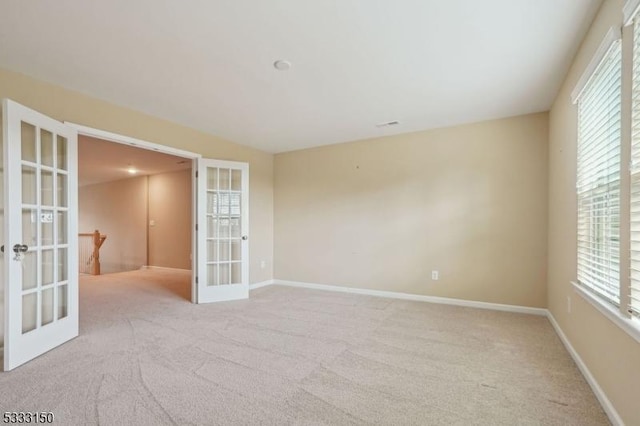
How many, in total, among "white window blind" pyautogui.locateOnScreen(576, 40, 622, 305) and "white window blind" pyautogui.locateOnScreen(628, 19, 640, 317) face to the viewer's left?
2

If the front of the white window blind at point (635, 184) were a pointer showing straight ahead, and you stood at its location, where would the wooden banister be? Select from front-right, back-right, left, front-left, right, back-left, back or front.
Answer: front

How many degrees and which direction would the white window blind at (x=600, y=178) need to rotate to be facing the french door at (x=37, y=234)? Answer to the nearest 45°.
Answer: approximately 45° to its left

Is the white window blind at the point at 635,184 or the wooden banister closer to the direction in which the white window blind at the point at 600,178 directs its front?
the wooden banister

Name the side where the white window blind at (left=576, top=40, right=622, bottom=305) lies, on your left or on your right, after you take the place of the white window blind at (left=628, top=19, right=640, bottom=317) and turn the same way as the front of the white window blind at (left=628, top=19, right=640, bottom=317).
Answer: on your right

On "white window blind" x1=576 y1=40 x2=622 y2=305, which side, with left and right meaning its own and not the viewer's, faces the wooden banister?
front

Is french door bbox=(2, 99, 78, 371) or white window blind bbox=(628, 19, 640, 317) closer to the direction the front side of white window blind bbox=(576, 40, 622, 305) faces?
the french door

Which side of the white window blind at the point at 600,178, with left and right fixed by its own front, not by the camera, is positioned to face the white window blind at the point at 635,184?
left

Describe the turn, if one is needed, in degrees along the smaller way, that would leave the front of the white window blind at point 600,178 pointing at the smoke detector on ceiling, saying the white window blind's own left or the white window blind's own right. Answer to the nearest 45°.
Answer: approximately 45° to the white window blind's own left

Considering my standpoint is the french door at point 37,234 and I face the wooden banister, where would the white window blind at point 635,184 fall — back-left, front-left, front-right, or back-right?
back-right

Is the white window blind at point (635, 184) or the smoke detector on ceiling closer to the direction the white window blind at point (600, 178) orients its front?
the smoke detector on ceiling

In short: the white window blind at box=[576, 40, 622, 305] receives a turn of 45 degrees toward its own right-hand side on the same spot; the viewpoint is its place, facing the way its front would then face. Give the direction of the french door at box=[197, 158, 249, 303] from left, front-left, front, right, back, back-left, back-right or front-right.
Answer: front-left

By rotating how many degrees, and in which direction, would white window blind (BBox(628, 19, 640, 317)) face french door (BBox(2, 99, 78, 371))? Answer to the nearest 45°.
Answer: approximately 45° to its left

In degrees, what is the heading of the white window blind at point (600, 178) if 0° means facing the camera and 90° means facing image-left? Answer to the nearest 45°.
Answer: approximately 90°

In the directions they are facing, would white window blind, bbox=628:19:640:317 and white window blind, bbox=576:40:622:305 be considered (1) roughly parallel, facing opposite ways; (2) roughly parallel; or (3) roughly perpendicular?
roughly parallel

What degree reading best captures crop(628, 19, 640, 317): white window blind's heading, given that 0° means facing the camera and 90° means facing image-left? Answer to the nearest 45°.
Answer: approximately 90°
